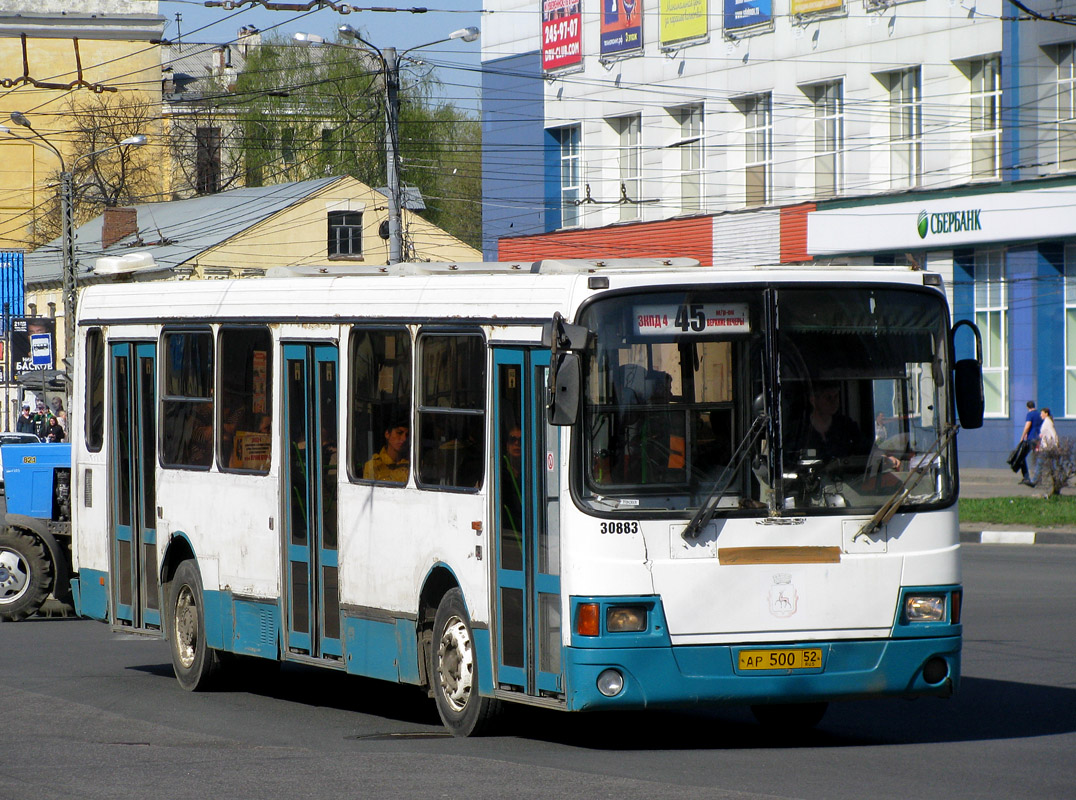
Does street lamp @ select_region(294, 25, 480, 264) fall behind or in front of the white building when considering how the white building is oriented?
in front

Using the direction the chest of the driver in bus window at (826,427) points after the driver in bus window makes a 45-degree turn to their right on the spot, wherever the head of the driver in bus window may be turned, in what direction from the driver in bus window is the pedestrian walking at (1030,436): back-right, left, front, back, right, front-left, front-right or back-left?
back

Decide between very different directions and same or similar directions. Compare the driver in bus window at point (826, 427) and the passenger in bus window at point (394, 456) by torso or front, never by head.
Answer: same or similar directions

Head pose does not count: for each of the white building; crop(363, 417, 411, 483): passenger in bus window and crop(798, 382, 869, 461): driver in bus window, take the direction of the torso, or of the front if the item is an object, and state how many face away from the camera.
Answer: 0

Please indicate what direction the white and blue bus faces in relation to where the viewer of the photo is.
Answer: facing the viewer and to the right of the viewer

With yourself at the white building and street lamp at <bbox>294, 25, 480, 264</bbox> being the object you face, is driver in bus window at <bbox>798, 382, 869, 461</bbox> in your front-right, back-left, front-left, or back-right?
front-left

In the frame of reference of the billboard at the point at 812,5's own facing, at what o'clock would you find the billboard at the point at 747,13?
the billboard at the point at 747,13 is roughly at 3 o'clock from the billboard at the point at 812,5.

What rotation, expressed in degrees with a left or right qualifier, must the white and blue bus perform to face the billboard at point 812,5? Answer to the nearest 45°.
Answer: approximately 135° to its left

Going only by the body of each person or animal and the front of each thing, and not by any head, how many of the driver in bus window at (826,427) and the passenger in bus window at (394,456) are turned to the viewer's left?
0

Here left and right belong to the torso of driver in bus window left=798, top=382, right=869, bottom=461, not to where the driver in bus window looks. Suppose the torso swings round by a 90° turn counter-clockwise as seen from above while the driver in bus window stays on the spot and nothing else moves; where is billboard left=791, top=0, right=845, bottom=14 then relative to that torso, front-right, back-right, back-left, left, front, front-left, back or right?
front-left

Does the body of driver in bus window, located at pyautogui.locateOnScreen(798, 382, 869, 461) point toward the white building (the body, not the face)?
no

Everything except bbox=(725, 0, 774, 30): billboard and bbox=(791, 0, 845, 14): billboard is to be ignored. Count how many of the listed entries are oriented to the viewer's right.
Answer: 0

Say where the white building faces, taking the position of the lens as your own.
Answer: facing the viewer and to the left of the viewer

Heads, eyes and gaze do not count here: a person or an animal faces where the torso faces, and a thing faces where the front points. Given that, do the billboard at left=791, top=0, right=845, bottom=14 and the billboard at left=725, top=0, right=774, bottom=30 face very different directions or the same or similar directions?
same or similar directions

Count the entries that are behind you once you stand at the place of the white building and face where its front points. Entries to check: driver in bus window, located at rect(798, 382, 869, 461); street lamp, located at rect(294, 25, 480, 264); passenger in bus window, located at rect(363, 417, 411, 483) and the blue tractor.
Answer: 0
